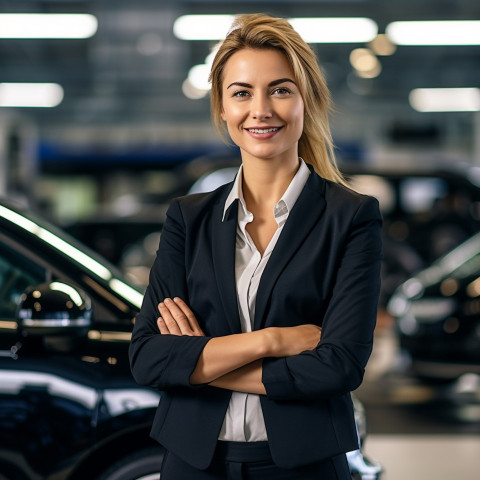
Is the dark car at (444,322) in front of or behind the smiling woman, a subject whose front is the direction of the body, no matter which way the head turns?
behind

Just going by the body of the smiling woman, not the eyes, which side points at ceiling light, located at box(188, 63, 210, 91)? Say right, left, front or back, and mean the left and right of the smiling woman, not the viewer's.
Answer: back

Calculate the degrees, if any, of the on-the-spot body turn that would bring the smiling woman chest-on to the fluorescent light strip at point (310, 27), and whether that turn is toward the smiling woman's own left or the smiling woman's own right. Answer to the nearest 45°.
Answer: approximately 180°

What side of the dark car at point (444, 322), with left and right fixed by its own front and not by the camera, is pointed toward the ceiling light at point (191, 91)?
right

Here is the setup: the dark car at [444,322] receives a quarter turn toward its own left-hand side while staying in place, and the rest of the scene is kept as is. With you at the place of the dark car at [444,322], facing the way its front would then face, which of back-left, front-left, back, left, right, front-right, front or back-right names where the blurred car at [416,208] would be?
back-left

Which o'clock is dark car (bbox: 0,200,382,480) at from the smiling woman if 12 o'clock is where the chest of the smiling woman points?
The dark car is roughly at 5 o'clock from the smiling woman.

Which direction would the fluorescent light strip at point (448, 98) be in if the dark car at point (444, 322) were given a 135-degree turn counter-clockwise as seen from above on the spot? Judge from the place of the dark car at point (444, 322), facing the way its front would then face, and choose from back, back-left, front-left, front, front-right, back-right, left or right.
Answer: left

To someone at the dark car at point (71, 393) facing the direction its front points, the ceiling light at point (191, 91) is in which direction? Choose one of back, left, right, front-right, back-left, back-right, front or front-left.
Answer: back-left

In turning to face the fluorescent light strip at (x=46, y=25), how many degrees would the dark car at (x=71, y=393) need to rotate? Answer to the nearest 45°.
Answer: approximately 135° to its left
